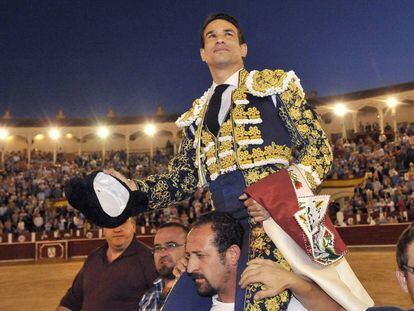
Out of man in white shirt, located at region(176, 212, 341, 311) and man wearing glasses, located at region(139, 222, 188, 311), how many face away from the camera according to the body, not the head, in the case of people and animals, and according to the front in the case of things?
0

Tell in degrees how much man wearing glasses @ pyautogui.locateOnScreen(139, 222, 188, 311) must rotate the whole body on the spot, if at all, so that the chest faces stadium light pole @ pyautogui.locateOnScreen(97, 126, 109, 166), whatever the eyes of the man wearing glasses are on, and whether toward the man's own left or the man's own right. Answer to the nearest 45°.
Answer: approximately 135° to the man's own right

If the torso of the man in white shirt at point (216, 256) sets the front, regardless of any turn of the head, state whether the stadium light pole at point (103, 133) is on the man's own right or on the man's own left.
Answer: on the man's own right

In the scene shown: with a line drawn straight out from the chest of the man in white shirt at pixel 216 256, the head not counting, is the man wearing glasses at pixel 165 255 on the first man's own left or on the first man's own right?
on the first man's own right

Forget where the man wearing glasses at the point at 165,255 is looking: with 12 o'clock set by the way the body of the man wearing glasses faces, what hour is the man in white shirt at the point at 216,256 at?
The man in white shirt is roughly at 10 o'clock from the man wearing glasses.

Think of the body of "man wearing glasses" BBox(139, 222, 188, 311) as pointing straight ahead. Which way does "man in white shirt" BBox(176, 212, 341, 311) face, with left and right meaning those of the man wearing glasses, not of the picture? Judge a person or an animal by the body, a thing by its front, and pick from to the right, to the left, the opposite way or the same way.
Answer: the same way

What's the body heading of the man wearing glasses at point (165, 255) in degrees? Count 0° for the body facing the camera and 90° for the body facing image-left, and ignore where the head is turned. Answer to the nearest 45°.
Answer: approximately 45°

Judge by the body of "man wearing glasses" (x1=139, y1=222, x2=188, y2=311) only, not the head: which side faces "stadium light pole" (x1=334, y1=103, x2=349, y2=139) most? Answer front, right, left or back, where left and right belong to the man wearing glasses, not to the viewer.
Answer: back

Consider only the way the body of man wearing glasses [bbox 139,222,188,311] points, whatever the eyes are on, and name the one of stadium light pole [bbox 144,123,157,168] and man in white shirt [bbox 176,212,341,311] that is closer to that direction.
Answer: the man in white shirt

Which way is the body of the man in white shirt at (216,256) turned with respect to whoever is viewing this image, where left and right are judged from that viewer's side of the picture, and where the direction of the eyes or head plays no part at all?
facing the viewer and to the left of the viewer

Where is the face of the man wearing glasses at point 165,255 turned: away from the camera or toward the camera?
toward the camera
